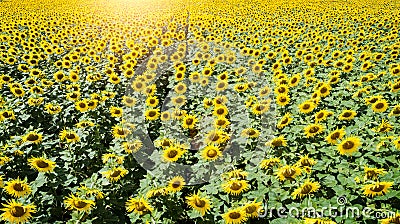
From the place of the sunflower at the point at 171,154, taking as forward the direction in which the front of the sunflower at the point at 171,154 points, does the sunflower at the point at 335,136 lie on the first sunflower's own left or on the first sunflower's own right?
on the first sunflower's own left

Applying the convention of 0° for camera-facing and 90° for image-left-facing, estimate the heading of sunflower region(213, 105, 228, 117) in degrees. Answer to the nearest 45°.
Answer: approximately 0°

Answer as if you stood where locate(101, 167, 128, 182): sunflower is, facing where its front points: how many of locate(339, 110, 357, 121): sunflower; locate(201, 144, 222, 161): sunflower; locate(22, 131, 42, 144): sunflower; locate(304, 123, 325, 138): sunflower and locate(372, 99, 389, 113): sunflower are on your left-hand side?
4

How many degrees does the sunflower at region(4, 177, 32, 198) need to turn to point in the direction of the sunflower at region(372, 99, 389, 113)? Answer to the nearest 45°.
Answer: approximately 90° to its left

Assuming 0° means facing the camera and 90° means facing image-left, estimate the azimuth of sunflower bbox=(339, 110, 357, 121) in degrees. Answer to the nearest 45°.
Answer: approximately 0°
